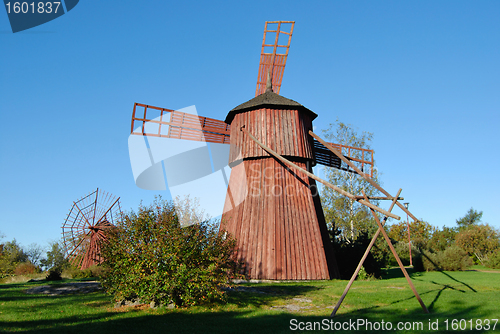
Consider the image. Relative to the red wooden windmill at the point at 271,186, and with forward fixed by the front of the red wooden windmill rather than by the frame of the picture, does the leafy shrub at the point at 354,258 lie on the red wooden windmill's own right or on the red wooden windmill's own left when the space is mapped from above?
on the red wooden windmill's own right

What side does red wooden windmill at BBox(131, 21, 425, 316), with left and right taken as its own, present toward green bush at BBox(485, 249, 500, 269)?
right

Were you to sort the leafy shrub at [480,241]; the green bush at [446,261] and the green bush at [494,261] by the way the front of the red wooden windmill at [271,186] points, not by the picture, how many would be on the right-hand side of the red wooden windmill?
3

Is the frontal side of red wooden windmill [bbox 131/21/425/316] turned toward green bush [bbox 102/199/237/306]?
no

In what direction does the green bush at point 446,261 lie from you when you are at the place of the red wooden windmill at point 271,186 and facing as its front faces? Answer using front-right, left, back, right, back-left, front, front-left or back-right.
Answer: right

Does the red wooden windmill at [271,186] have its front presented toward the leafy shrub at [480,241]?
no

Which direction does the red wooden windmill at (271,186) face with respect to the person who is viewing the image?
facing away from the viewer and to the left of the viewer

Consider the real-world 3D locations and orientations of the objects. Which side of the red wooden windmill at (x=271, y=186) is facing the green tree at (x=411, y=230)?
right

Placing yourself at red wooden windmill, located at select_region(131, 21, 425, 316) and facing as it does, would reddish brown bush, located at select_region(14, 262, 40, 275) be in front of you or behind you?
in front

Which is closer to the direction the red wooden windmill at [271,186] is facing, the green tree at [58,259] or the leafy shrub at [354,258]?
the green tree

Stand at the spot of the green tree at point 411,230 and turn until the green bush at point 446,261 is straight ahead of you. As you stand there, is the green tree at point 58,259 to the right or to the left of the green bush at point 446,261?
right

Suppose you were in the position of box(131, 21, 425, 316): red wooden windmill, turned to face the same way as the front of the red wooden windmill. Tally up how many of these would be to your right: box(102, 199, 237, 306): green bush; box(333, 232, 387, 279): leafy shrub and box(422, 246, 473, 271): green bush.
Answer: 2

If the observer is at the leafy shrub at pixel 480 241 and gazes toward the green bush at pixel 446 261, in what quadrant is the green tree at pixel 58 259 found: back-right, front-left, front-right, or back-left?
front-right

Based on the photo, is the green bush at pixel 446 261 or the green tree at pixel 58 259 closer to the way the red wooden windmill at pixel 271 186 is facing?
the green tree

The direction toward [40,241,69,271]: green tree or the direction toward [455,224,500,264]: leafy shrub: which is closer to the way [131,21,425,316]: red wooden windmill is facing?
the green tree

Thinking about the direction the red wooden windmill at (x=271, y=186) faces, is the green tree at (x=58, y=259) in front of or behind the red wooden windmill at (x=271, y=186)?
in front
